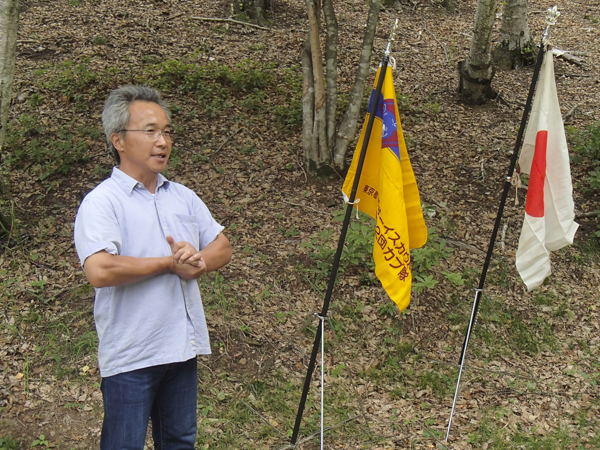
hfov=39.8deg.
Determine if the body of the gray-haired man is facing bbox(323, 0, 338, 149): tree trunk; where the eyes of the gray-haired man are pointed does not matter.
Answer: no

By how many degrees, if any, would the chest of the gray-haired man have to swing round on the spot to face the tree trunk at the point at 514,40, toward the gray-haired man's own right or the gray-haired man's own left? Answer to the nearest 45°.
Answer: approximately 90° to the gray-haired man's own left

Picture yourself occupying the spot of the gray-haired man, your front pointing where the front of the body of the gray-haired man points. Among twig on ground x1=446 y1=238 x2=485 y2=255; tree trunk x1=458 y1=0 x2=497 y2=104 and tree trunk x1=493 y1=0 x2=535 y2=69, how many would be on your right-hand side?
0

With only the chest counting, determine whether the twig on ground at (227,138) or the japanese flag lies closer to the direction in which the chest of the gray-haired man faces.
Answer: the japanese flag

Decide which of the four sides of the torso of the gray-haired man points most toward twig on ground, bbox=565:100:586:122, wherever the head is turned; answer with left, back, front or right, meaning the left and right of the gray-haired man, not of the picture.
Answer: left

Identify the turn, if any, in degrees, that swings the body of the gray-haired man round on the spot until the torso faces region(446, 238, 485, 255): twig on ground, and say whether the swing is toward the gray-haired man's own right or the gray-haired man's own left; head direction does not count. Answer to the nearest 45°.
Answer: approximately 90° to the gray-haired man's own left

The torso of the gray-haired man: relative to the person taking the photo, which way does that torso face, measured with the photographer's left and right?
facing the viewer and to the right of the viewer

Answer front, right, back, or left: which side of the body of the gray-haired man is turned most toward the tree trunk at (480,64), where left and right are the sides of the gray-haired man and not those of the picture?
left

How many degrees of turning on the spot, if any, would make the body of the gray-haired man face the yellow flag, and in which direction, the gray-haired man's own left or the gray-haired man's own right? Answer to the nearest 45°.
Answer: approximately 90° to the gray-haired man's own left

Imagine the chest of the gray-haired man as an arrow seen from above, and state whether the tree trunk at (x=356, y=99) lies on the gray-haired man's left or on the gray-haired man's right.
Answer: on the gray-haired man's left

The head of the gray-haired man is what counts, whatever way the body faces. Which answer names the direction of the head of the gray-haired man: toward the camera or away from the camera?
toward the camera

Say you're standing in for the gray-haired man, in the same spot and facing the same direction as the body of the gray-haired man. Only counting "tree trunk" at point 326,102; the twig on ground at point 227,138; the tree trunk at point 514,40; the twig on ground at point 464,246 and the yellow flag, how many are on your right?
0

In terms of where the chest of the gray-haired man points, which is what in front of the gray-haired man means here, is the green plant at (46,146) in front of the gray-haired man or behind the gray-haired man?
behind

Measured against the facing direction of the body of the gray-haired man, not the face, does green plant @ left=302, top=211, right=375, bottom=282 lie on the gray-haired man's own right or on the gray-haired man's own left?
on the gray-haired man's own left

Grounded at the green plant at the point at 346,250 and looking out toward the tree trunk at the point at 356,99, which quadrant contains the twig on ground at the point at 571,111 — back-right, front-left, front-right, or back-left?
front-right

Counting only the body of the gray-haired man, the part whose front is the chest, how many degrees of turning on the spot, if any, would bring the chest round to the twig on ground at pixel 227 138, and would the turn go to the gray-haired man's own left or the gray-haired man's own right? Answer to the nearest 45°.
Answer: approximately 135° to the gray-haired man's own left
